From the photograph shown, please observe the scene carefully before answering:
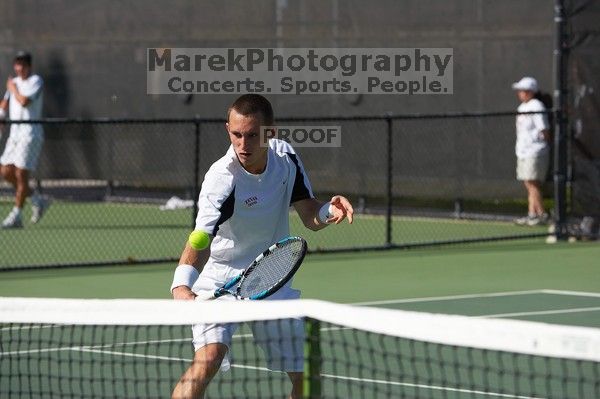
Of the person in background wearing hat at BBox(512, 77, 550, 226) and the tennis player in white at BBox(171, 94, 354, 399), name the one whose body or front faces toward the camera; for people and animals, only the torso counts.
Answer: the tennis player in white

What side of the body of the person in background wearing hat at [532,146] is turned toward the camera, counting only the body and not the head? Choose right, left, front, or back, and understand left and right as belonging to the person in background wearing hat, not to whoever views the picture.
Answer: left

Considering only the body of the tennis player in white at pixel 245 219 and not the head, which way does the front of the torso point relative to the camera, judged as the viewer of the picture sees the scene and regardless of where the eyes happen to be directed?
toward the camera

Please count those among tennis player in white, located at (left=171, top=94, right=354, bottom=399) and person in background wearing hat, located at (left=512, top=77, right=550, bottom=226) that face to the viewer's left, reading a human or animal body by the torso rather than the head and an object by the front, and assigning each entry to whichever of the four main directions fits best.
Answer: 1

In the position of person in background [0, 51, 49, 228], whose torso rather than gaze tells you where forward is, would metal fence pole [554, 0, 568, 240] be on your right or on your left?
on your left

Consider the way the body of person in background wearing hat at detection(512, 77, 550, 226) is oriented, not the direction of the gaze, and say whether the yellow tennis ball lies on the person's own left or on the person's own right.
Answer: on the person's own left

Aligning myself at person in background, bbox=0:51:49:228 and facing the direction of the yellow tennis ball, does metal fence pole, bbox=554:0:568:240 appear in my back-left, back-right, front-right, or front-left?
front-left

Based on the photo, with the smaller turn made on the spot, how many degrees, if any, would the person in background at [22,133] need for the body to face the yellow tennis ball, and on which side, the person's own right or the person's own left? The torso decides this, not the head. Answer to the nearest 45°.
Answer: approximately 45° to the person's own left

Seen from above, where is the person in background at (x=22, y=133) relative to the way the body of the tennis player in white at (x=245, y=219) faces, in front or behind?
behind

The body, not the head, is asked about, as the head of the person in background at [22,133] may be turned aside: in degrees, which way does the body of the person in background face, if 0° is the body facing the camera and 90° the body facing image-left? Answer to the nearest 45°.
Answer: approximately 45°
